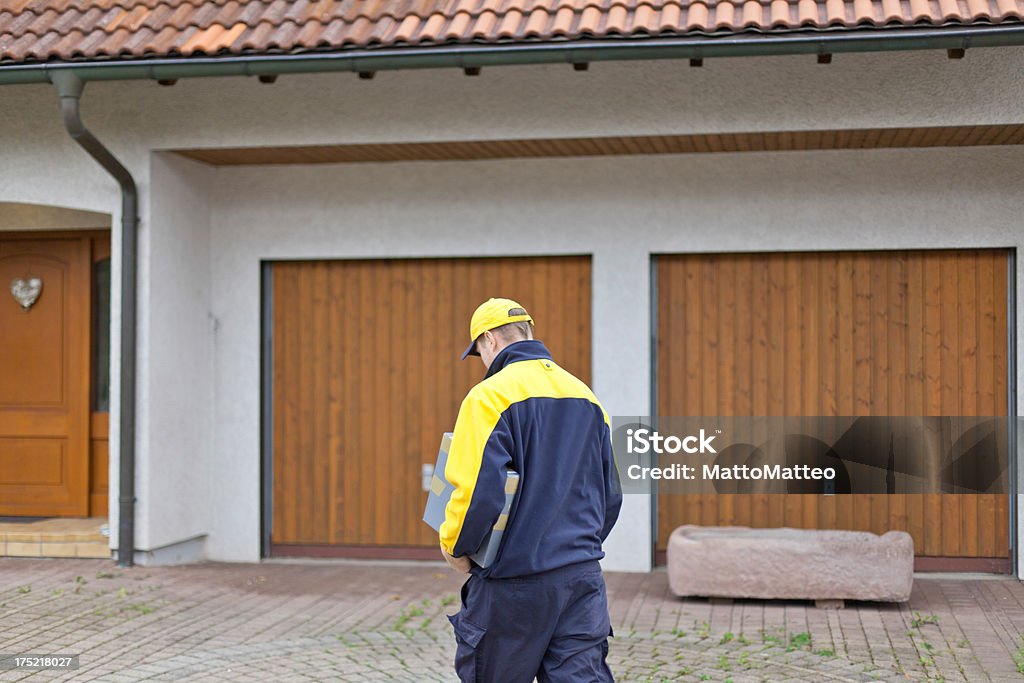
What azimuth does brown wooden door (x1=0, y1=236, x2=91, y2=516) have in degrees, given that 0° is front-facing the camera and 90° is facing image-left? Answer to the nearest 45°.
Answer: approximately 0°

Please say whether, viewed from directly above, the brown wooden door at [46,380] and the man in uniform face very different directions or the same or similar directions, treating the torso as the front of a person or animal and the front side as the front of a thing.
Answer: very different directions

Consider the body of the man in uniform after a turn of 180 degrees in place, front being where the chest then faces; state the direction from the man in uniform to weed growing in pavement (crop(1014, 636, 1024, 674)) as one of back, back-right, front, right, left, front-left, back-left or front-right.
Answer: left

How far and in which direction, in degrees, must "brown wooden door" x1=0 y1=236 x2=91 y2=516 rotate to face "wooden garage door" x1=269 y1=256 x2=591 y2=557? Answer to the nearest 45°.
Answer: approximately 45° to its left

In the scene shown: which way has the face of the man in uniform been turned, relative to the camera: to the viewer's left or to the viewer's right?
to the viewer's left

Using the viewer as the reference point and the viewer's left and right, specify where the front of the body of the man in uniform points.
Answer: facing away from the viewer and to the left of the viewer

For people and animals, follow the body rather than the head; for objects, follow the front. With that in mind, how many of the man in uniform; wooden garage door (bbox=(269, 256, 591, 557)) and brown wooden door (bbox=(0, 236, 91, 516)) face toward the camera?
2

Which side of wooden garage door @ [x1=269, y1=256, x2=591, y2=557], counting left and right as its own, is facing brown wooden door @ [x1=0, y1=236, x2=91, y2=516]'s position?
right

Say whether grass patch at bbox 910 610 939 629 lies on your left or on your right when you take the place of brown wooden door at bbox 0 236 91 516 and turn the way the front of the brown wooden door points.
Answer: on your left
